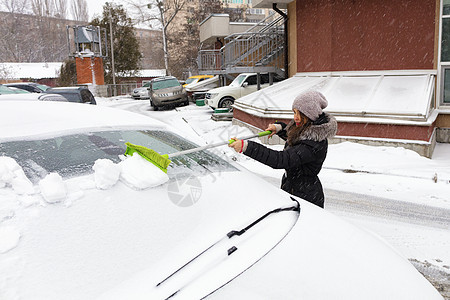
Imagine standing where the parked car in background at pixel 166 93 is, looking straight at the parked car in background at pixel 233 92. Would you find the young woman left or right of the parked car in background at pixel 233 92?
right

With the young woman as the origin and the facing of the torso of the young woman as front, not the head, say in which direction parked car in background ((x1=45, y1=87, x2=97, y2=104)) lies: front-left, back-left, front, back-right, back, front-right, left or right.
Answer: front-right

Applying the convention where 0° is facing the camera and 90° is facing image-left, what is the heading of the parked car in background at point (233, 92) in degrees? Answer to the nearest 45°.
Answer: approximately 45°

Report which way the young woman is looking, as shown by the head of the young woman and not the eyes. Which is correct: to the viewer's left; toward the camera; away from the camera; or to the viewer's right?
to the viewer's left

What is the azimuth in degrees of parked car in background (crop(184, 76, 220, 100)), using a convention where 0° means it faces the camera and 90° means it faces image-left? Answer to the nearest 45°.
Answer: approximately 45°

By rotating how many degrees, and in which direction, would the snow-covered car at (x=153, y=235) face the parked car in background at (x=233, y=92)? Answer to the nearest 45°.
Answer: approximately 135° to its left

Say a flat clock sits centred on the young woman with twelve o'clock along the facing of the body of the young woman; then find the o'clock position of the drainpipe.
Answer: The drainpipe is roughly at 3 o'clock from the young woman.

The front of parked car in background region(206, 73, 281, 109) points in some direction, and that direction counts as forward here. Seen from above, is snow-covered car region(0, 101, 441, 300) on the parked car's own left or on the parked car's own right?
on the parked car's own left

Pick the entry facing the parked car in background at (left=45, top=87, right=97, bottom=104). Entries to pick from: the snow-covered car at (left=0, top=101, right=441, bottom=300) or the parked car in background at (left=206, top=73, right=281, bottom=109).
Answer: the parked car in background at (left=206, top=73, right=281, bottom=109)

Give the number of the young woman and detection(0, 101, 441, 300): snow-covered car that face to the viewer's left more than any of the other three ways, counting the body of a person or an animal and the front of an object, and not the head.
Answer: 1

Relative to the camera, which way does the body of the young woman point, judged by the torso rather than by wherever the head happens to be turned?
to the viewer's left

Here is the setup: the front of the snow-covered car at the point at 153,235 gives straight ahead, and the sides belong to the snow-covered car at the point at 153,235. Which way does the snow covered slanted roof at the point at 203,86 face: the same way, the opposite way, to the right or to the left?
to the right

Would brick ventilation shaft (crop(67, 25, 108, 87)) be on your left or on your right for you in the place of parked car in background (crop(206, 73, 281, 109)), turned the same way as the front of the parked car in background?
on your right
